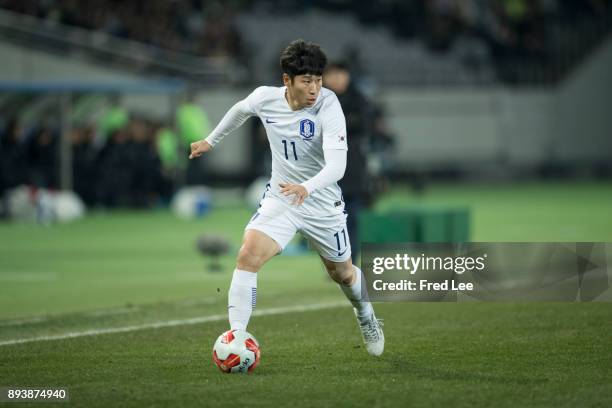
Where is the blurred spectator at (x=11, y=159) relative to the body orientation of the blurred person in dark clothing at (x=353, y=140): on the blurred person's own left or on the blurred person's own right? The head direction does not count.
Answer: on the blurred person's own right

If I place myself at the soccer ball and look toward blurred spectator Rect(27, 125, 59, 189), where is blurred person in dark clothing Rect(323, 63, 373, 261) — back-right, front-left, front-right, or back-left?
front-right

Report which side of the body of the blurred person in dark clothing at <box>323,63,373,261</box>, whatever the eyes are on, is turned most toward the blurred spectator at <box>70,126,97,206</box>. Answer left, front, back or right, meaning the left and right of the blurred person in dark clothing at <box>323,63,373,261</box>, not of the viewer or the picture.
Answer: right

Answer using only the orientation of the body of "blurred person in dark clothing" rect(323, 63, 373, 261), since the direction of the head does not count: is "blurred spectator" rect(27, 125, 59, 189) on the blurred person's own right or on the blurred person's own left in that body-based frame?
on the blurred person's own right

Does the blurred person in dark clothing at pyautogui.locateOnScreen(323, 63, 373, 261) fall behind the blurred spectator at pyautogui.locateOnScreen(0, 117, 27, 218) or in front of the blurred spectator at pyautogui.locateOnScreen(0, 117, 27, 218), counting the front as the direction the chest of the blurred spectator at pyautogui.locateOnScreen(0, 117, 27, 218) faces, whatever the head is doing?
in front

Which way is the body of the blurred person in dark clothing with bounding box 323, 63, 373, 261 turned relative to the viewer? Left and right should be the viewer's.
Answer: facing the viewer and to the left of the viewer

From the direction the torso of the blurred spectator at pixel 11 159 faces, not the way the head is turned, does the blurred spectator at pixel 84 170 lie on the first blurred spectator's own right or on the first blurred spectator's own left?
on the first blurred spectator's own left

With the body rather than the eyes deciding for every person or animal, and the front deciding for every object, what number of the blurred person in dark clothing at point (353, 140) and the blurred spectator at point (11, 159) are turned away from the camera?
0

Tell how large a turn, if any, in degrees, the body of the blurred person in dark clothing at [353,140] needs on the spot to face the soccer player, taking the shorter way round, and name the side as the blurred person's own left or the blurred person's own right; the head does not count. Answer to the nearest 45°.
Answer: approximately 45° to the blurred person's own left

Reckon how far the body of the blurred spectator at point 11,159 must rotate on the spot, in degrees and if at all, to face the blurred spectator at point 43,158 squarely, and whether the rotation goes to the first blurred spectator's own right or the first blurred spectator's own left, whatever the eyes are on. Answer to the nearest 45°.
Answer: approximately 90° to the first blurred spectator's own left
